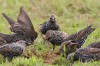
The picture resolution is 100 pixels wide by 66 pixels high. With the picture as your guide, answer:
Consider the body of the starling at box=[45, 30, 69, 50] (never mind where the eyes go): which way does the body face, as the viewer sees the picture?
to the viewer's left

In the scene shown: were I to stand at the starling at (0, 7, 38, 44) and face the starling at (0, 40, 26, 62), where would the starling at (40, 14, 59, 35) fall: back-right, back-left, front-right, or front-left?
back-left

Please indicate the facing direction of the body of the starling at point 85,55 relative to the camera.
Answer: to the viewer's left

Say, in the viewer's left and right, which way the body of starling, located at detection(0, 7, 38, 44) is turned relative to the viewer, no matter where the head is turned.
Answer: facing to the right of the viewer

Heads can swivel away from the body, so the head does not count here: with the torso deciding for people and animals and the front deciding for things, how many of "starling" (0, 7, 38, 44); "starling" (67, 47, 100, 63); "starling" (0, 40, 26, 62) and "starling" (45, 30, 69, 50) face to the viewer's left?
2

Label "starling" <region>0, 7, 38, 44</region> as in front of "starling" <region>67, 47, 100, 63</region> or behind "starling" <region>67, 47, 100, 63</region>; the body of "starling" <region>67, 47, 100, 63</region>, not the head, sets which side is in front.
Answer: in front

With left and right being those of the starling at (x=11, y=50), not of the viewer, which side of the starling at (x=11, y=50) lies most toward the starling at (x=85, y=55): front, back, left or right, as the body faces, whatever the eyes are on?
front

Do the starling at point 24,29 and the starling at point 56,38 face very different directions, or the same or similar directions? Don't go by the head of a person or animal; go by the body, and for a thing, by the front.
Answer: very different directions

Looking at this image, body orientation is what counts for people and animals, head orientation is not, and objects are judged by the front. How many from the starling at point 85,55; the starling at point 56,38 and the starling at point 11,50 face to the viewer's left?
2

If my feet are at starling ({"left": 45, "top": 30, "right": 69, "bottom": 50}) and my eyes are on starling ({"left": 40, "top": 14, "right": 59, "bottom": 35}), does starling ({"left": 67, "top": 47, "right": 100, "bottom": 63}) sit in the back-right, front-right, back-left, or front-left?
back-right

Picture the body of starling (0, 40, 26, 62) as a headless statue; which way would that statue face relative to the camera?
to the viewer's right
